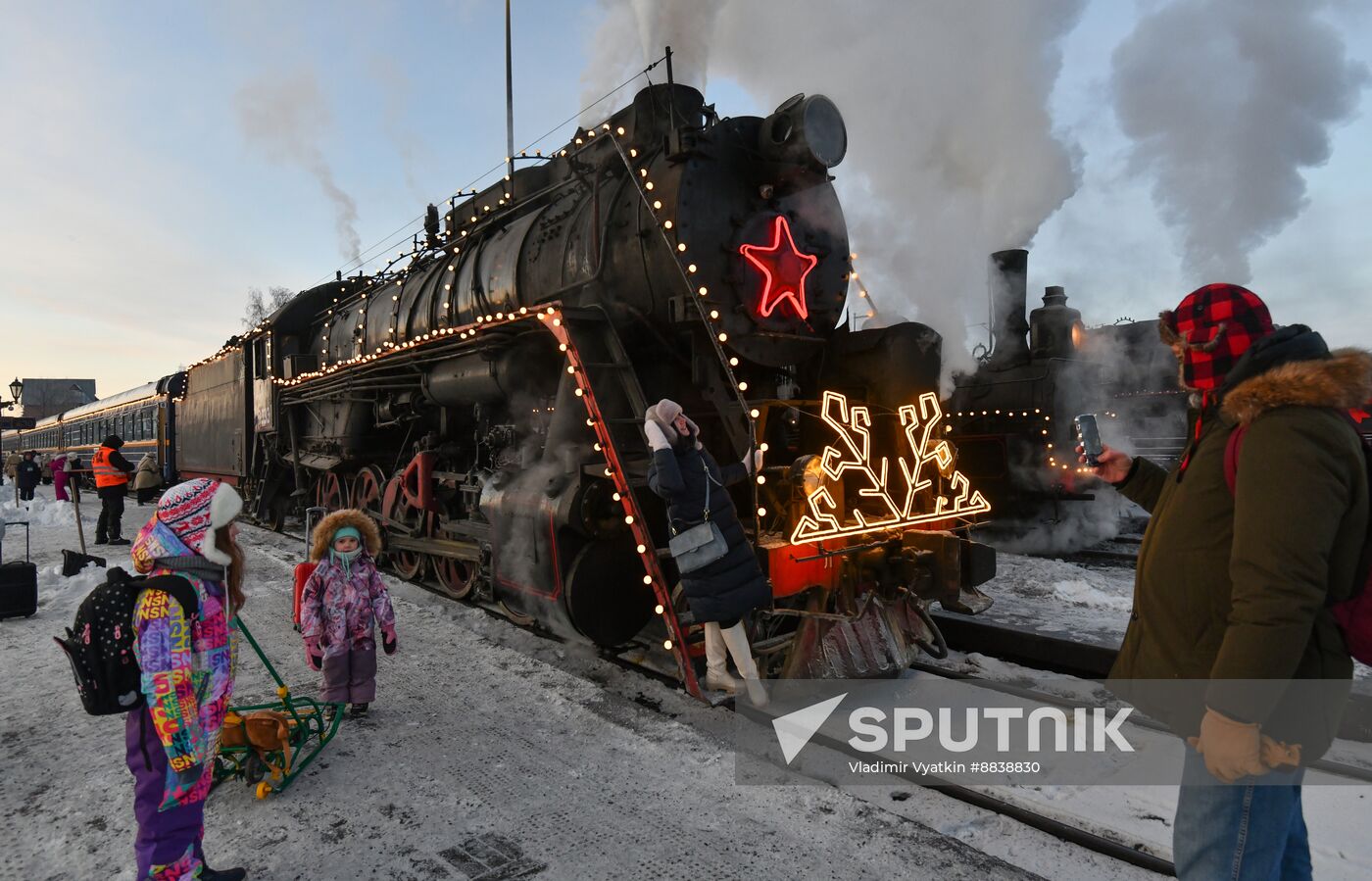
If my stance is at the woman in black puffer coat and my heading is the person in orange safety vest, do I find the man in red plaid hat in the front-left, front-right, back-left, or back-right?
back-left

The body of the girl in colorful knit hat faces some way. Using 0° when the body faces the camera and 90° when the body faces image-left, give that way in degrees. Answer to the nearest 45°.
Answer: approximately 270°

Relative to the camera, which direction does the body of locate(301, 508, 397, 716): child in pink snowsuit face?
toward the camera

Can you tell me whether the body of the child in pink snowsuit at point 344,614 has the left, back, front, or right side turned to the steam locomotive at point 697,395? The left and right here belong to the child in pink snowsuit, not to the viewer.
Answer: left

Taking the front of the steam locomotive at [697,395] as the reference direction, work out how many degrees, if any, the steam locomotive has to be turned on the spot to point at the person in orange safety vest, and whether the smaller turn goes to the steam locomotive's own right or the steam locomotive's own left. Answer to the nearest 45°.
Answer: approximately 180°

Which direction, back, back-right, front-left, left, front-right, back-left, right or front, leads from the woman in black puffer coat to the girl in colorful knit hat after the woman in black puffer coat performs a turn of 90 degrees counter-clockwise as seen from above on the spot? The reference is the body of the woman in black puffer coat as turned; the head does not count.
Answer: back

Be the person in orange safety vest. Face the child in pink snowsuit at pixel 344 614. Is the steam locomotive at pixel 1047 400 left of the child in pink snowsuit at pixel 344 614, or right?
left

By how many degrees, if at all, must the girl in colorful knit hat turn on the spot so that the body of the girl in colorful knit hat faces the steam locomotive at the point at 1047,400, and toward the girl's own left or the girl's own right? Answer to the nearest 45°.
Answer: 0° — they already face it

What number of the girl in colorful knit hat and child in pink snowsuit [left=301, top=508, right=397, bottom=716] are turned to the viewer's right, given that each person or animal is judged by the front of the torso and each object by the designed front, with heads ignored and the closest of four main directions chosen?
1

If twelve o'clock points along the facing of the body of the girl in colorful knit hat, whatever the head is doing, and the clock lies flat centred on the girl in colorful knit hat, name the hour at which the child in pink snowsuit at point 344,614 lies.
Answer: The child in pink snowsuit is roughly at 10 o'clock from the girl in colorful knit hat.

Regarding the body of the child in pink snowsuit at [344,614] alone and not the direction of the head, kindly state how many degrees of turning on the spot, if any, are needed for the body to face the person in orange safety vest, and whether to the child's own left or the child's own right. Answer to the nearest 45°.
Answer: approximately 180°

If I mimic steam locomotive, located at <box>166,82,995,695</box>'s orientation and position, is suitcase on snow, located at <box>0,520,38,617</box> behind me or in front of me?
behind

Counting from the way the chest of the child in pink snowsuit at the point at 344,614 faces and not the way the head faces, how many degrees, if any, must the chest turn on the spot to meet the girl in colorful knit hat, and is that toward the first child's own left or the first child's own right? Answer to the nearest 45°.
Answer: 0° — they already face them
